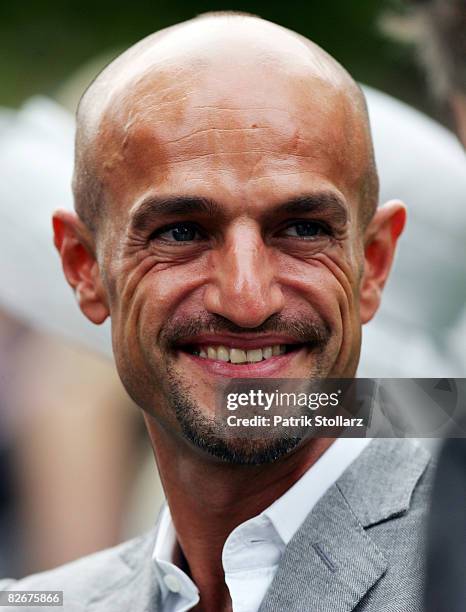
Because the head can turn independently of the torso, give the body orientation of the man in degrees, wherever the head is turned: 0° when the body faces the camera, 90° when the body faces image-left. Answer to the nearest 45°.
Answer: approximately 0°
